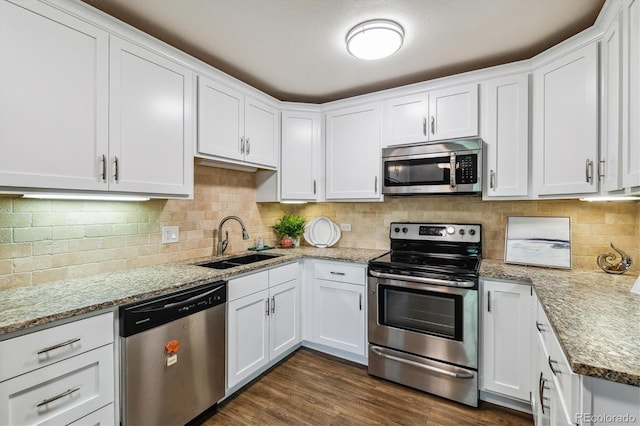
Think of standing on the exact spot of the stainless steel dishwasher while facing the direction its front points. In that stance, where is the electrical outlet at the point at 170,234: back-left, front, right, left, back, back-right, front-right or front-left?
back-left

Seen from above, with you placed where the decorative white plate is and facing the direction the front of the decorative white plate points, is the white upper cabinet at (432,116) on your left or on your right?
on your left

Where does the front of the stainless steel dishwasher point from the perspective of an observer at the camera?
facing the viewer and to the right of the viewer

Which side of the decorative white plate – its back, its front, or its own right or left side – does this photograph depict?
front

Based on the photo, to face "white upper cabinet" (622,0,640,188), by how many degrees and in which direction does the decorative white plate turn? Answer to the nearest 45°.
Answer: approximately 45° to its left

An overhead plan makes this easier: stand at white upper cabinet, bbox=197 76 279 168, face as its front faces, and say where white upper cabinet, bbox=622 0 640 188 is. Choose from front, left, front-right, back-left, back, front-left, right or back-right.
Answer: front

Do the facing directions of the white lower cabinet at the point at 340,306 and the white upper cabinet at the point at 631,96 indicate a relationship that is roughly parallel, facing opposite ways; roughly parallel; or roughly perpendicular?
roughly perpendicular

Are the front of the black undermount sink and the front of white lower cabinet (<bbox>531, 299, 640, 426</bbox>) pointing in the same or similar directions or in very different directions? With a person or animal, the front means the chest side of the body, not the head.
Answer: very different directions

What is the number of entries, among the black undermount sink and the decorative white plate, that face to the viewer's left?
0

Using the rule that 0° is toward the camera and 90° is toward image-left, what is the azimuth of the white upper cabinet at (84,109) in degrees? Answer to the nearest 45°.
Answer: approximately 315°

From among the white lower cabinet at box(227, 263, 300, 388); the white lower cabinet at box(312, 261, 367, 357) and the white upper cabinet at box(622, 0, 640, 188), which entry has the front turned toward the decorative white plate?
the white upper cabinet

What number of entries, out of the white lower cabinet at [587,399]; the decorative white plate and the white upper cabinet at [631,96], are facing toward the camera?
1
